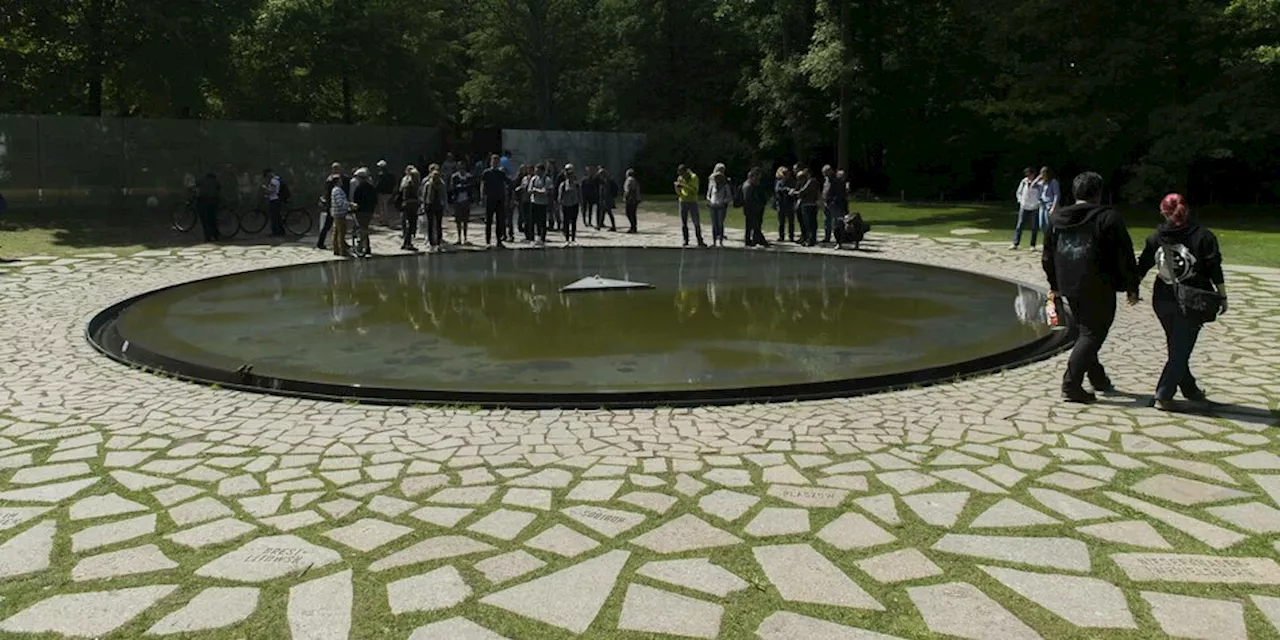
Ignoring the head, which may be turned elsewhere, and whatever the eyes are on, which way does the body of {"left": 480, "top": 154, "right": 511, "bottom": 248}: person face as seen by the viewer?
toward the camera

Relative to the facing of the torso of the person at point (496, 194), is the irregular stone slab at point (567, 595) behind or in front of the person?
in front

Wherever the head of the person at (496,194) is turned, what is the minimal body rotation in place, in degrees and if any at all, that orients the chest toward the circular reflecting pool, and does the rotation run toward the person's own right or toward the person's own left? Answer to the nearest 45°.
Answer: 0° — they already face it

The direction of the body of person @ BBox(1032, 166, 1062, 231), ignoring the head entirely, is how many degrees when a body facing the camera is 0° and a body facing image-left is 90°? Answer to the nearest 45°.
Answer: approximately 45°

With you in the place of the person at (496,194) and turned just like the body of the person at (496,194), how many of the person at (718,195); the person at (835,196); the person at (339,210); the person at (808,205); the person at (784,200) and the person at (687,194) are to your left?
5

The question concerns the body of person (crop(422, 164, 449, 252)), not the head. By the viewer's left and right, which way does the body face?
facing the viewer

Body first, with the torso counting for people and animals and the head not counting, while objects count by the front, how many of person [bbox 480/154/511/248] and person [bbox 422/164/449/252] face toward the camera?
2

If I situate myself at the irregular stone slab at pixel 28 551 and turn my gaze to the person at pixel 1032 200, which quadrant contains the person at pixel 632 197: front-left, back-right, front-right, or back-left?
front-left

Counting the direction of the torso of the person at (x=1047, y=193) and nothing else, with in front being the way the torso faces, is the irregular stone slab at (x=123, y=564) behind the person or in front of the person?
in front

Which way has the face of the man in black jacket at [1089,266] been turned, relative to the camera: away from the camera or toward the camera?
away from the camera

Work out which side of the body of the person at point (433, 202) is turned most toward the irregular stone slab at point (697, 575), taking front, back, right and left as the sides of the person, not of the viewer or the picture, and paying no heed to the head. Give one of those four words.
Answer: front

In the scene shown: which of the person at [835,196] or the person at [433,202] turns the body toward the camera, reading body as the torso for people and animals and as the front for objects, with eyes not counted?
the person at [433,202]
